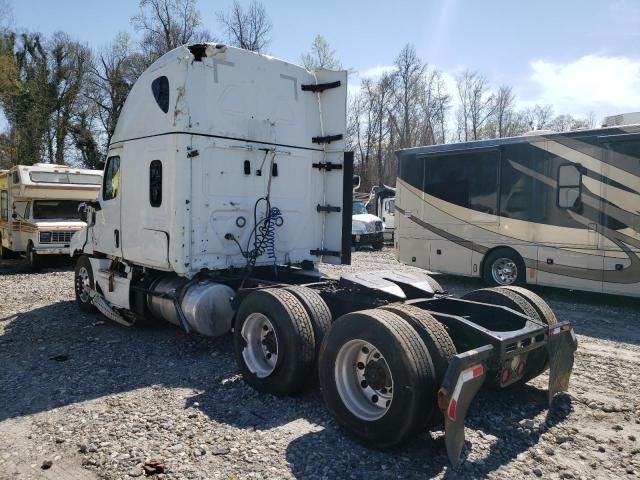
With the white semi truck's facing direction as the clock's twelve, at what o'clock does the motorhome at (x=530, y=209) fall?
The motorhome is roughly at 3 o'clock from the white semi truck.

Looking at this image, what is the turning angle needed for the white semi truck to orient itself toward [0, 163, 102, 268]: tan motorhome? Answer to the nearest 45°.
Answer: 0° — it already faces it

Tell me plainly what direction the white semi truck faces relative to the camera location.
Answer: facing away from the viewer and to the left of the viewer

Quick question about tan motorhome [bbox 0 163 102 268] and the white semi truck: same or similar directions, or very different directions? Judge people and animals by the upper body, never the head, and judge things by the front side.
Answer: very different directions

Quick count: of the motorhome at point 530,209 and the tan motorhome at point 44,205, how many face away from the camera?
0
